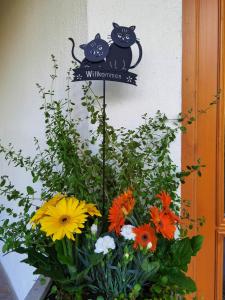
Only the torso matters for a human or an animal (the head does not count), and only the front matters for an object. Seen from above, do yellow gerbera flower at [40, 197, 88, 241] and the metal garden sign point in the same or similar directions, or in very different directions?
same or similar directions

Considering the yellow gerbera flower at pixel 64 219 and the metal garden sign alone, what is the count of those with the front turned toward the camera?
2

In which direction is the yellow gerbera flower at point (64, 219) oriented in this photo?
toward the camera
